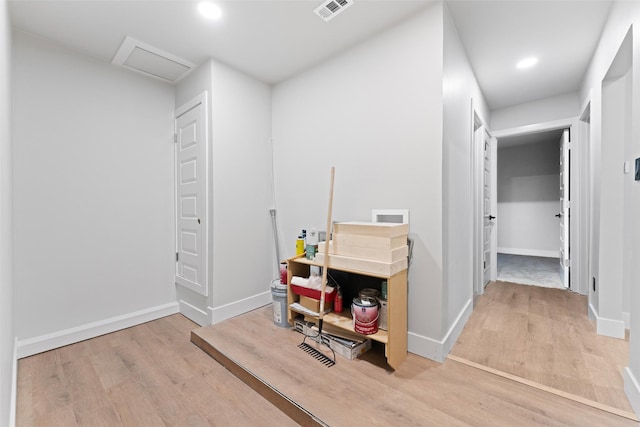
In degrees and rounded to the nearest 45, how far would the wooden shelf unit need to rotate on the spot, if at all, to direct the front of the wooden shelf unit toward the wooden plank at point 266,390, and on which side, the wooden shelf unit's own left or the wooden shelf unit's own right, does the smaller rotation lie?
approximately 45° to the wooden shelf unit's own right

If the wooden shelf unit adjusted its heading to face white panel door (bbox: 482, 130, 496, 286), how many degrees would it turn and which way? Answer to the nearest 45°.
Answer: approximately 180°

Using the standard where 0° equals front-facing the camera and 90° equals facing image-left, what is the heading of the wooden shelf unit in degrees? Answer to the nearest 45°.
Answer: approximately 45°

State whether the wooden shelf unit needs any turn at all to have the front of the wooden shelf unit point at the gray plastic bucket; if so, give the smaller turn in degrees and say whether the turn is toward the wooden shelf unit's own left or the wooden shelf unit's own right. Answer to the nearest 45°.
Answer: approximately 90° to the wooden shelf unit's own right

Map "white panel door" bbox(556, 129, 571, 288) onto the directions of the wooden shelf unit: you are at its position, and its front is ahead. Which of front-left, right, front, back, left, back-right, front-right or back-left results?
back
